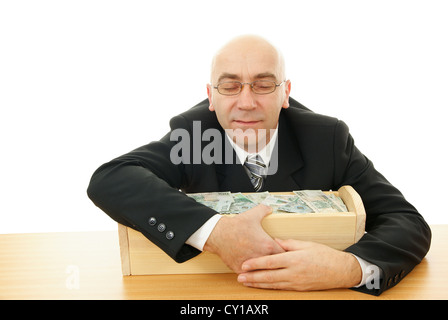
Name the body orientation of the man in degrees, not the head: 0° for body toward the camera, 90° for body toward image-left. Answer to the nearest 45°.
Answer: approximately 0°
